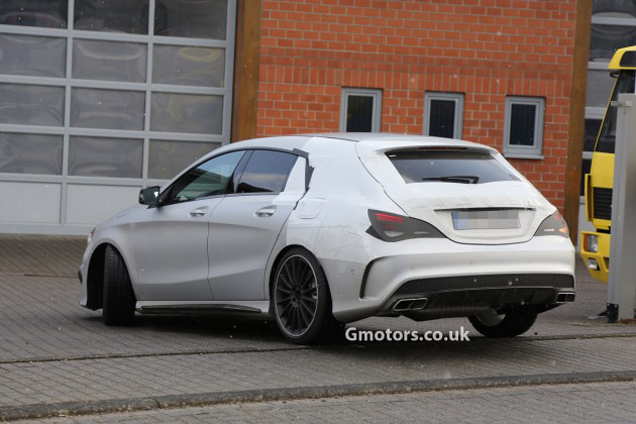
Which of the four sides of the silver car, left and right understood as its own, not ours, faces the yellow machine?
right

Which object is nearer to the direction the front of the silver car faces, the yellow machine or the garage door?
the garage door

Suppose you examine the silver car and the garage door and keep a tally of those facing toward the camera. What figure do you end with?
1

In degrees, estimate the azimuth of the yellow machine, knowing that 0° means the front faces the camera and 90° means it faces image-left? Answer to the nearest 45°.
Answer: approximately 45°

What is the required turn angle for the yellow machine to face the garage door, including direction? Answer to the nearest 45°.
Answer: approximately 90° to its right

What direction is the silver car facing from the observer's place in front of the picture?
facing away from the viewer and to the left of the viewer

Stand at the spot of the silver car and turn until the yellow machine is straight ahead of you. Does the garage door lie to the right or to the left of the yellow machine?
left
